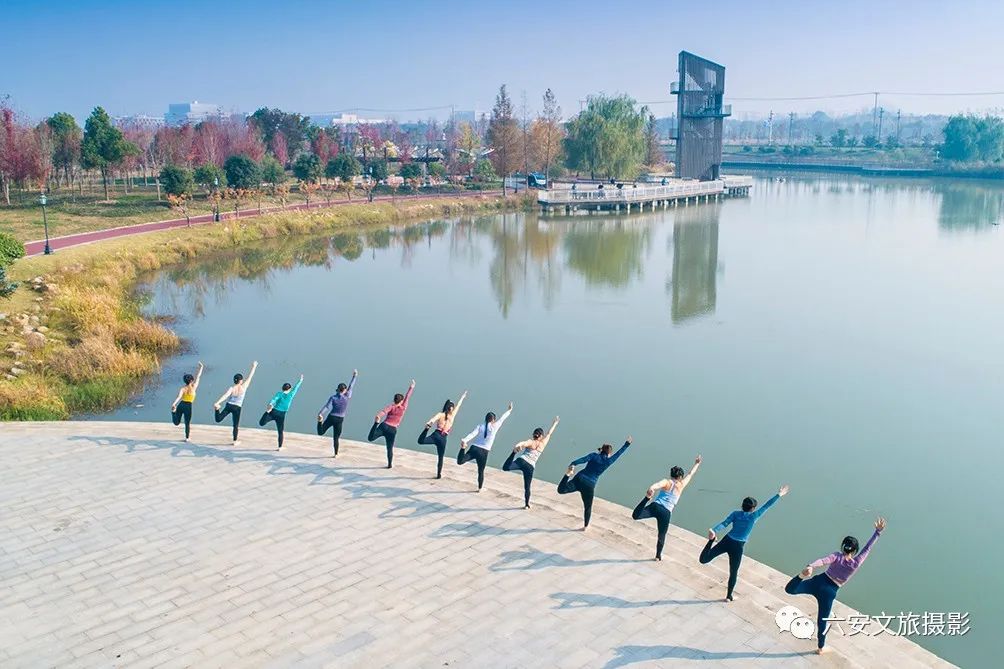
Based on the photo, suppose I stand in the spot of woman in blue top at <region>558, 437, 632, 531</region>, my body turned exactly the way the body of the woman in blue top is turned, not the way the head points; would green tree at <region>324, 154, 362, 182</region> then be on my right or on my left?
on my left

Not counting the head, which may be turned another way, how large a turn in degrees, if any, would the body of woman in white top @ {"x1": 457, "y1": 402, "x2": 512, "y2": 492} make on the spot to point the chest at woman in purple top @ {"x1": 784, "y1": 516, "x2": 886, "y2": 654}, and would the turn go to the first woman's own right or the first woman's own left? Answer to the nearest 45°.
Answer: approximately 90° to the first woman's own right

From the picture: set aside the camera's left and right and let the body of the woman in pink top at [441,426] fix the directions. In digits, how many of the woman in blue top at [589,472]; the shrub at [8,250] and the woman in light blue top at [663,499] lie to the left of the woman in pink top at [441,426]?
1

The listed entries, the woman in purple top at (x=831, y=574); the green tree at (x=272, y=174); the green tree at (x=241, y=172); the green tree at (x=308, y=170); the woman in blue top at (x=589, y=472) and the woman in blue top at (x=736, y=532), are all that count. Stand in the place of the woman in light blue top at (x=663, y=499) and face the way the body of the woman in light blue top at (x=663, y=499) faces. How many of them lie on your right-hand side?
2

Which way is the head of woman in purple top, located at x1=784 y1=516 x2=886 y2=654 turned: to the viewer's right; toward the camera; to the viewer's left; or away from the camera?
away from the camera

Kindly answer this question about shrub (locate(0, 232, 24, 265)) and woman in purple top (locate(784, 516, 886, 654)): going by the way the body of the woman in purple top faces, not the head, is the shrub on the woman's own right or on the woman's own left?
on the woman's own left

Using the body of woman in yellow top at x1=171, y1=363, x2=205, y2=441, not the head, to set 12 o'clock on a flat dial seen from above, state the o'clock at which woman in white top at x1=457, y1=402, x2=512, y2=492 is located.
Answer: The woman in white top is roughly at 3 o'clock from the woman in yellow top.

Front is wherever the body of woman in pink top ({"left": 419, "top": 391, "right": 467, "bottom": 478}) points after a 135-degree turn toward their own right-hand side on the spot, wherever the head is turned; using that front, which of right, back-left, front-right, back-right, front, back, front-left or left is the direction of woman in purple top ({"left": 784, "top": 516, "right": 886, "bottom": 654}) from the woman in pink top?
front-left

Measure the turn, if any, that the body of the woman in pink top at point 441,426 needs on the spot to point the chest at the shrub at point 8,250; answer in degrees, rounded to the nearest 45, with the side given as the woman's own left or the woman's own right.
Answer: approximately 90° to the woman's own left

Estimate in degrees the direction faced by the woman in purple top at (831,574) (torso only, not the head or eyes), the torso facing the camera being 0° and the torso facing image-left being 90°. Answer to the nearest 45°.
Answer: approximately 225°

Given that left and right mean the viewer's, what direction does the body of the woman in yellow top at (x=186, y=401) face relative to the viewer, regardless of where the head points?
facing away from the viewer and to the right of the viewer

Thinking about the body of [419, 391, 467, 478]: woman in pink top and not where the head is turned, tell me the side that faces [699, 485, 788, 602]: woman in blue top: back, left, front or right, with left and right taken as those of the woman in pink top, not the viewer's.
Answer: right
